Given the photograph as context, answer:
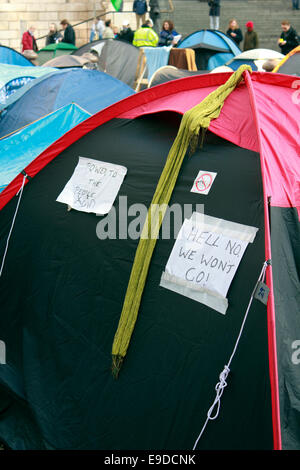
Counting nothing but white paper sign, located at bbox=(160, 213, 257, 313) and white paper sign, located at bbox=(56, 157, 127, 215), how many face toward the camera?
2

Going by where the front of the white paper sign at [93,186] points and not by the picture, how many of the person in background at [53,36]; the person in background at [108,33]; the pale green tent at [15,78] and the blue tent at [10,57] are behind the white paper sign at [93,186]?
4

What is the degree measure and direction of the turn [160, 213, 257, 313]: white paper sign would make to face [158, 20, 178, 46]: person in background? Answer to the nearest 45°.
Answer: approximately 180°

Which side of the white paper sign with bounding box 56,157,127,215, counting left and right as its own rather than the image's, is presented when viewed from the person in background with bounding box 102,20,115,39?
back

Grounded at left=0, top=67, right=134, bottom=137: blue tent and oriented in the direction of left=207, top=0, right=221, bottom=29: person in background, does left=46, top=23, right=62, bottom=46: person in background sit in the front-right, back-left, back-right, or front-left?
front-left

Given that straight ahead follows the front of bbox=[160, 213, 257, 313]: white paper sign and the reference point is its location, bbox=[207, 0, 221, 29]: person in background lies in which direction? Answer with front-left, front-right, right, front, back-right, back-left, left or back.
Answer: back

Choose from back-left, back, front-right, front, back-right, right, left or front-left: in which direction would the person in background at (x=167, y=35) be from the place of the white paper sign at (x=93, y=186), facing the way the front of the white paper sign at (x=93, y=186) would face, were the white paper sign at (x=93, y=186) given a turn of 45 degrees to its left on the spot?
back-left

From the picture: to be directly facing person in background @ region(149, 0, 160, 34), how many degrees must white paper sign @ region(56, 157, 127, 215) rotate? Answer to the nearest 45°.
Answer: approximately 180°

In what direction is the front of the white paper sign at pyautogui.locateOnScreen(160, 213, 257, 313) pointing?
toward the camera

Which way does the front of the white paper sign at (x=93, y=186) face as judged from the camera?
facing the viewer

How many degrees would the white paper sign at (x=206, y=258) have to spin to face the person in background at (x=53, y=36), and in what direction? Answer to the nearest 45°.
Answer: approximately 180°
